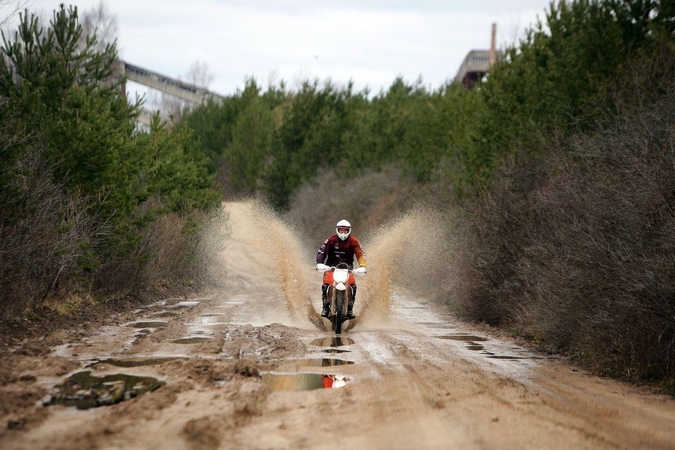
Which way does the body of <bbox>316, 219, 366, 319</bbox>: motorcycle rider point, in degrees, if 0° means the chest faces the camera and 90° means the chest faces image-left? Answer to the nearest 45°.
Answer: approximately 0°

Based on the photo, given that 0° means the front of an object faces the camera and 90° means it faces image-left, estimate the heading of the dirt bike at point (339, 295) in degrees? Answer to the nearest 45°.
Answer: approximately 0°

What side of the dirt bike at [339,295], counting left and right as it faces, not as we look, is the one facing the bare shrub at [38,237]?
right

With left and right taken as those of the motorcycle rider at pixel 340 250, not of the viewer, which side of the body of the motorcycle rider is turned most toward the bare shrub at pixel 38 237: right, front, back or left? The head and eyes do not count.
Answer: right
